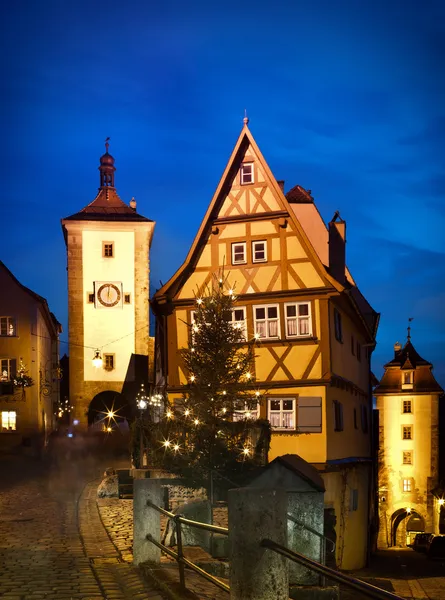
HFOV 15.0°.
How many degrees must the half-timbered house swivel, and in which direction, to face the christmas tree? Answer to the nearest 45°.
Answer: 0° — it already faces it

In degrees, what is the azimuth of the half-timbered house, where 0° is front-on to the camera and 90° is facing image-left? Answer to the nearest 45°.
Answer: approximately 0°

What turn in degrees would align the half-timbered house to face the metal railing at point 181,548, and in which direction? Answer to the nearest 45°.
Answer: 0° — it already faces it

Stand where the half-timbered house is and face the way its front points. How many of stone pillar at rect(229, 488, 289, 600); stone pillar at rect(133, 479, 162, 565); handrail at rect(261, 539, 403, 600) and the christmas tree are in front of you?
4

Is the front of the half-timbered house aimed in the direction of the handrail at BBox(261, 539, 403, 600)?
yes

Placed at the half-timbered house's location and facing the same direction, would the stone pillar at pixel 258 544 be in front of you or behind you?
in front

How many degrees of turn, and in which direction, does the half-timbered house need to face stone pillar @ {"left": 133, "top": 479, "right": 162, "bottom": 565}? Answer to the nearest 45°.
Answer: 0° — it already faces it

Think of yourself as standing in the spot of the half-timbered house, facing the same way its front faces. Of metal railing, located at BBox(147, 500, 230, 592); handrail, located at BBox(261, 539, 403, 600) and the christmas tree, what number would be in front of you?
3
